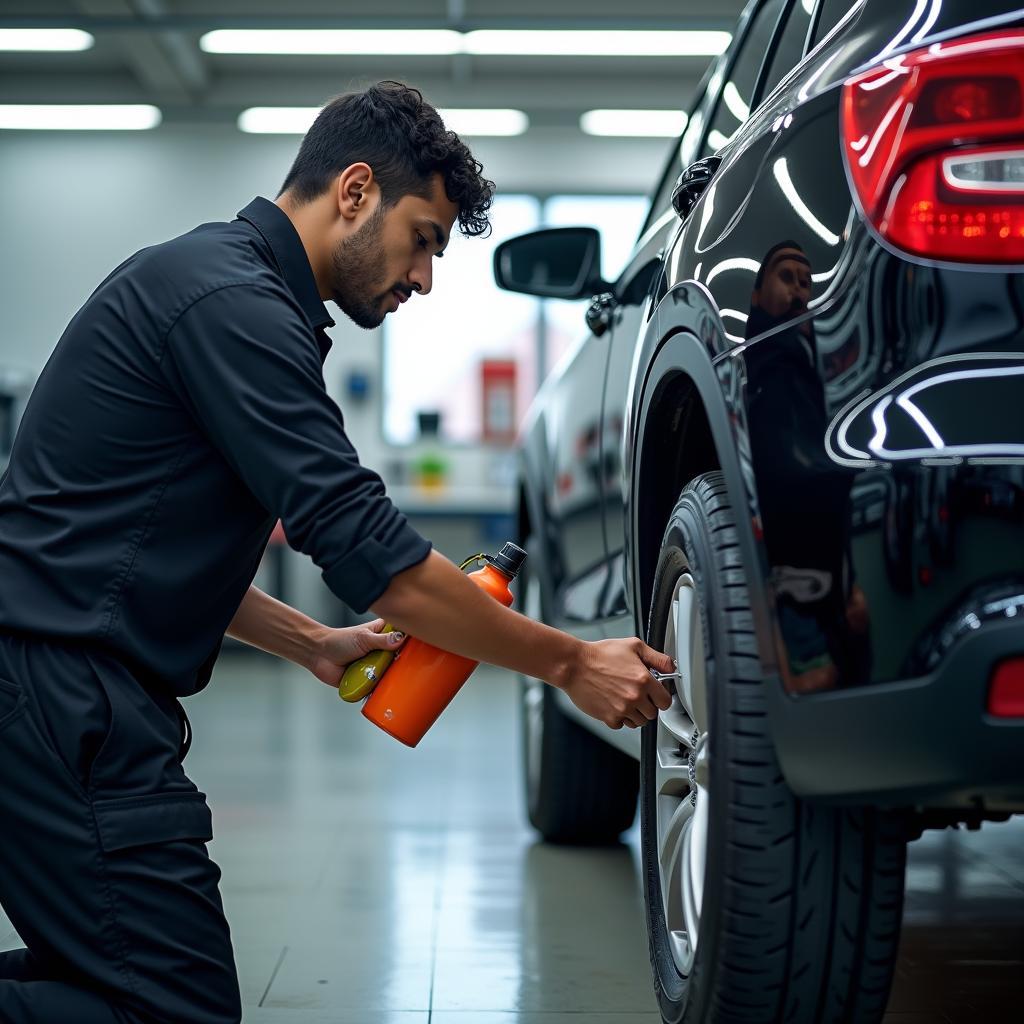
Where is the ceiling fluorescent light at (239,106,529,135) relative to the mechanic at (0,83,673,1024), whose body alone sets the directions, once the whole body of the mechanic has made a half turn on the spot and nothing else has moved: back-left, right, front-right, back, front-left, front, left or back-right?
right

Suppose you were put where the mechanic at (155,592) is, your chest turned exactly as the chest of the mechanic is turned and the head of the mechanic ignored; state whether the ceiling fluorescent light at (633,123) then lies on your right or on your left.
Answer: on your left

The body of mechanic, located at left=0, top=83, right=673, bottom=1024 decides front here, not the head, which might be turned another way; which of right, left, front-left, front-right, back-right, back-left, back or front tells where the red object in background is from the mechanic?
left

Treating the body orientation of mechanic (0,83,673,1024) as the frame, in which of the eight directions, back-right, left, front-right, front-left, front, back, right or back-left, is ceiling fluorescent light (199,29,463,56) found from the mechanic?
left

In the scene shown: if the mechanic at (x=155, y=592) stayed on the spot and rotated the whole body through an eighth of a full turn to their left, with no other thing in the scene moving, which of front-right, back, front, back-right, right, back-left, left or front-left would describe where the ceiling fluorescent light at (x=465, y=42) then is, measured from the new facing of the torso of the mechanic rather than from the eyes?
front-left

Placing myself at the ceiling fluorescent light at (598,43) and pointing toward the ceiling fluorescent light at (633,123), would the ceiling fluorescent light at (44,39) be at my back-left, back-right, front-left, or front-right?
back-left

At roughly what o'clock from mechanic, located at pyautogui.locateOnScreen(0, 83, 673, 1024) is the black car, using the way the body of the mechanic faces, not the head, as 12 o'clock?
The black car is roughly at 11 o'clock from the mechanic.

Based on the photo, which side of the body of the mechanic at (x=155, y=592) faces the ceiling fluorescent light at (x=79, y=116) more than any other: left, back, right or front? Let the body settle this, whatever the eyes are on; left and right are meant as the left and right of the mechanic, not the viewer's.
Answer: left

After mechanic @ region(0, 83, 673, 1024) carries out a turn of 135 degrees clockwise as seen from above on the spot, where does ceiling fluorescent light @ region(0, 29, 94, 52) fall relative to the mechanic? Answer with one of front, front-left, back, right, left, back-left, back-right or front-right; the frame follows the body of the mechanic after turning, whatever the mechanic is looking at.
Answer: back-right

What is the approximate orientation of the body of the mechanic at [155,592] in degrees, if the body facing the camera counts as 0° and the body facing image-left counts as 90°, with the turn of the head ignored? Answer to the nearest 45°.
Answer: approximately 270°

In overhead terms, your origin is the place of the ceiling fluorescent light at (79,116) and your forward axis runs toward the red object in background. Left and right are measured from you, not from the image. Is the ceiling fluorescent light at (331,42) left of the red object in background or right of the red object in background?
right

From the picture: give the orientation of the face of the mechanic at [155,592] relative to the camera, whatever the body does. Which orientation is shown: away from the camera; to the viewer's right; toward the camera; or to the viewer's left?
to the viewer's right

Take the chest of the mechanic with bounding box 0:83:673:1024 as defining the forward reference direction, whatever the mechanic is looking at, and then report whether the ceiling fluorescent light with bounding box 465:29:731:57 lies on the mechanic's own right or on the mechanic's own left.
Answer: on the mechanic's own left
